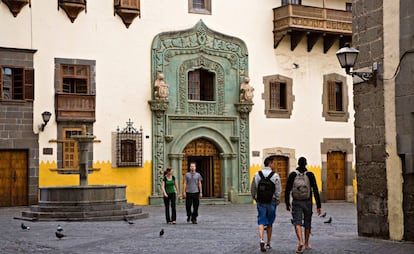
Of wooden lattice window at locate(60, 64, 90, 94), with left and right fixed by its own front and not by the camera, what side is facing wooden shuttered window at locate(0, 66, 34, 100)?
right

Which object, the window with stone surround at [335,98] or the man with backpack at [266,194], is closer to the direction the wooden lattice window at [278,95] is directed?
the man with backpack

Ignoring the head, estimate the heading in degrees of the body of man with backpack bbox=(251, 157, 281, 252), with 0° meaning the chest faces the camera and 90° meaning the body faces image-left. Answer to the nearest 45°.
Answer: approximately 180°

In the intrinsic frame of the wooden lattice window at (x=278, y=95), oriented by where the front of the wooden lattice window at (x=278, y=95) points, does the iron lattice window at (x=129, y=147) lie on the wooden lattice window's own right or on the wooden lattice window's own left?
on the wooden lattice window's own right

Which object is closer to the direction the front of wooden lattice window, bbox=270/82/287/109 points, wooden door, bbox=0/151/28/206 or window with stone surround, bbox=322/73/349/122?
the wooden door

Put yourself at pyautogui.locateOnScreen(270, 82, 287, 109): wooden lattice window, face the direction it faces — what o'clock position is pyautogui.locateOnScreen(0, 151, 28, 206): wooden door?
The wooden door is roughly at 2 o'clock from the wooden lattice window.

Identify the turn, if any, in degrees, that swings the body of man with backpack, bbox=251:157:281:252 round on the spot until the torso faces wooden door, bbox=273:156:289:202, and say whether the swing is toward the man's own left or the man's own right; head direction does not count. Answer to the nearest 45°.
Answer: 0° — they already face it

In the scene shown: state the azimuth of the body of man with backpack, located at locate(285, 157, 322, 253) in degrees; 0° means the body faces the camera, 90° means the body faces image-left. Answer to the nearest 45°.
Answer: approximately 180°

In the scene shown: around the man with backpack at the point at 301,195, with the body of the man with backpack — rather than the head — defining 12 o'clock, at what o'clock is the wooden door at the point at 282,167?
The wooden door is roughly at 12 o'clock from the man with backpack.
